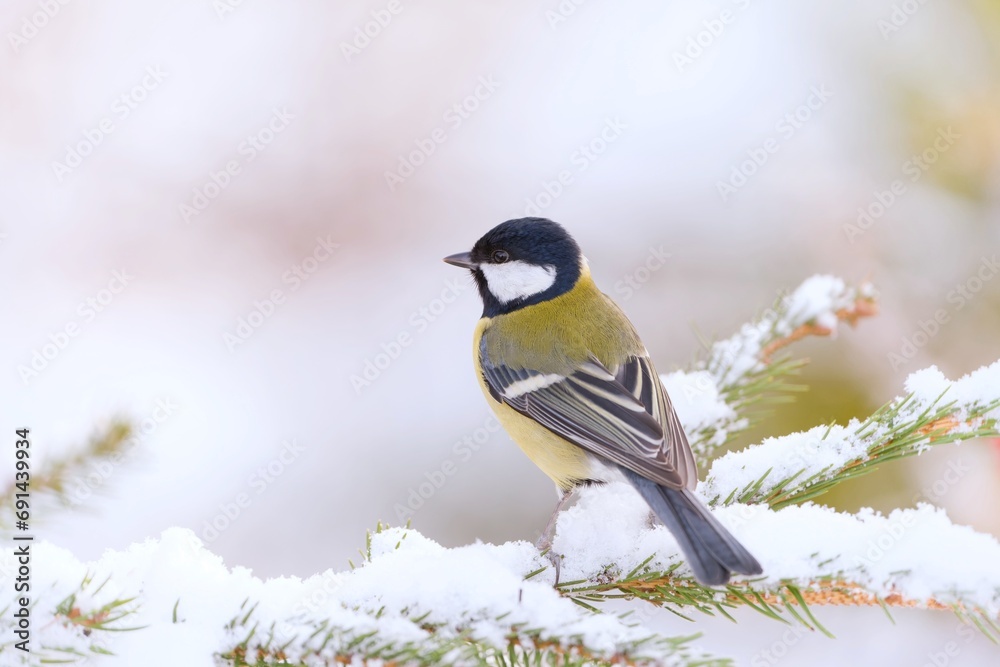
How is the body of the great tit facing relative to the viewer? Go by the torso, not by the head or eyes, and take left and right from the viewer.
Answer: facing away from the viewer and to the left of the viewer
